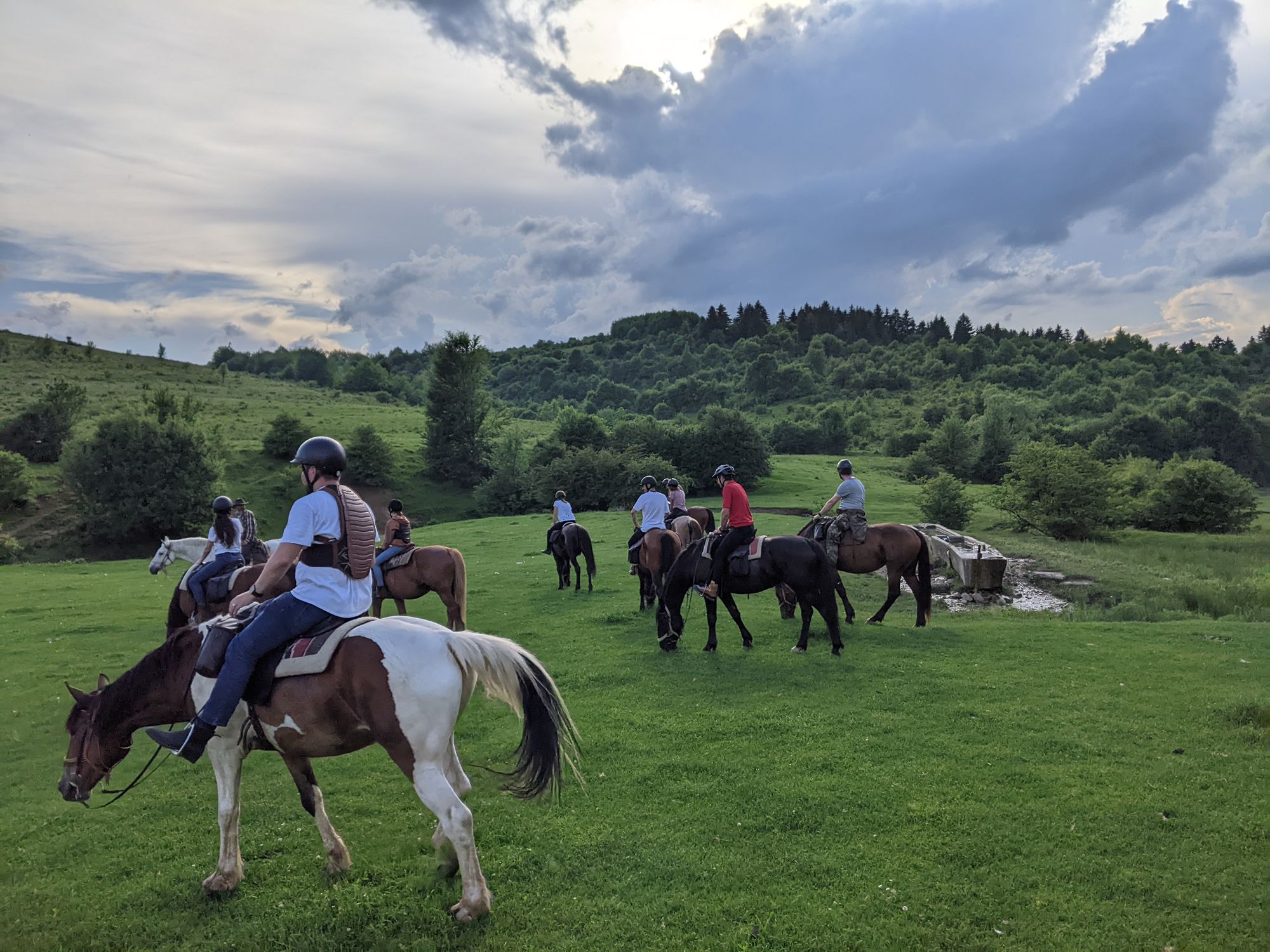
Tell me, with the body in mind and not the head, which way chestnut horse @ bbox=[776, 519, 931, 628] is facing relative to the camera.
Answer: to the viewer's left

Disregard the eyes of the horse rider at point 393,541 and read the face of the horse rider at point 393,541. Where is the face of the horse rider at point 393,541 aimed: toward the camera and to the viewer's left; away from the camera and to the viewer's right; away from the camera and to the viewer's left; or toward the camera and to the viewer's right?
away from the camera and to the viewer's left

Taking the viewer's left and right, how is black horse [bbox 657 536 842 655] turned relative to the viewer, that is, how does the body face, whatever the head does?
facing to the left of the viewer

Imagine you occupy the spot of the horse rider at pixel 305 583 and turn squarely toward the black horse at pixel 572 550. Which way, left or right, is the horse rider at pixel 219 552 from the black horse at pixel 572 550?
left

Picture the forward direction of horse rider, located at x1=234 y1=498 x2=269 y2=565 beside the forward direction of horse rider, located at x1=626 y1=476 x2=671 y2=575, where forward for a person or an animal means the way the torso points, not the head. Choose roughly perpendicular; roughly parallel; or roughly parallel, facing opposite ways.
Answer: roughly perpendicular

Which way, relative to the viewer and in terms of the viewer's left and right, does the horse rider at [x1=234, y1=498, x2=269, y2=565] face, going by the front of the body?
facing to the left of the viewer

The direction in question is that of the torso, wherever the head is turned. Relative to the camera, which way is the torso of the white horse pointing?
to the viewer's left

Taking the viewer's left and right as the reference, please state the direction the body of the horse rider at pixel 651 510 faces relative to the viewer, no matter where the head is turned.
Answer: facing away from the viewer and to the left of the viewer

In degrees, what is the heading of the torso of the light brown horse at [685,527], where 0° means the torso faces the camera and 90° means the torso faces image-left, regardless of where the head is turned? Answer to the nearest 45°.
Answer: approximately 135°

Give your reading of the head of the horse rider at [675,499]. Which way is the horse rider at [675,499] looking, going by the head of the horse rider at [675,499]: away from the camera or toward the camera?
away from the camera
